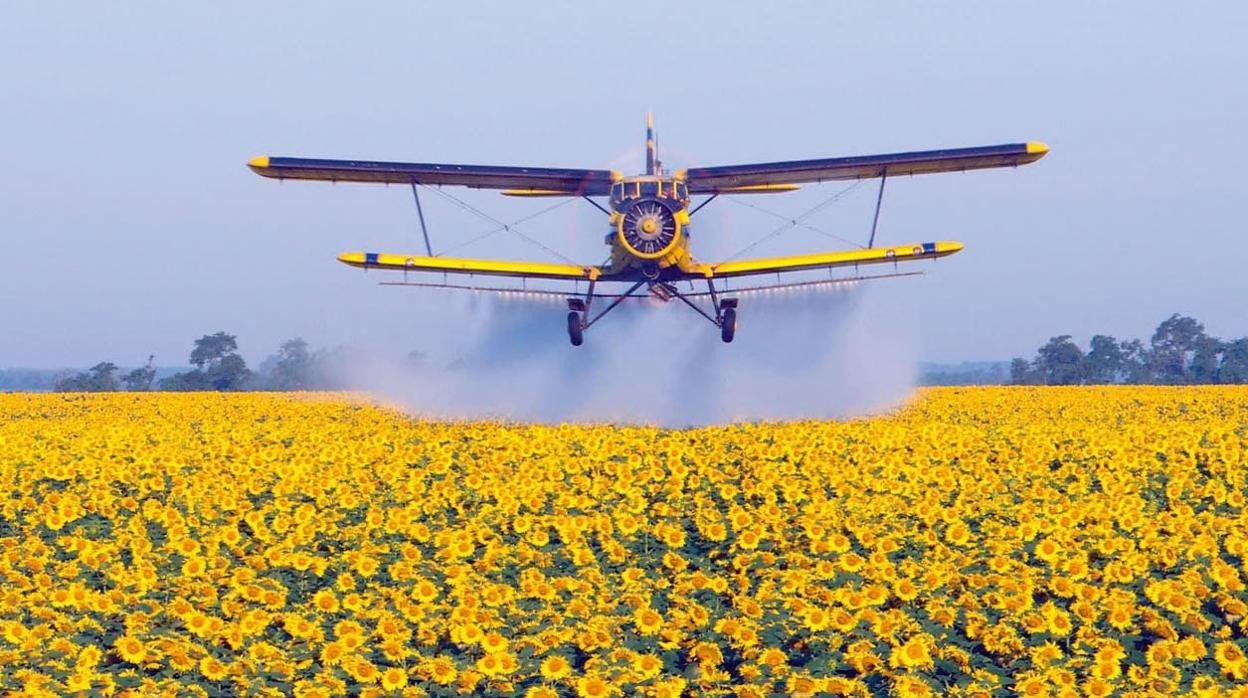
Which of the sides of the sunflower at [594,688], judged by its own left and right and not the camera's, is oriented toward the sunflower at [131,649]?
right

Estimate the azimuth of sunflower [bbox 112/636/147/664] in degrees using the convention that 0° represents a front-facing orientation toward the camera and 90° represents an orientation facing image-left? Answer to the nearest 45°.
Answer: approximately 0°

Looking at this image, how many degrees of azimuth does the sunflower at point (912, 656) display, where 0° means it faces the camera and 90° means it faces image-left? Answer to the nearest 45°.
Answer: approximately 0°

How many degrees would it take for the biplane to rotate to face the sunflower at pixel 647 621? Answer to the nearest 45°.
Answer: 0° — it already faces it

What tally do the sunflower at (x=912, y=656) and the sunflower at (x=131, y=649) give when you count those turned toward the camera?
2

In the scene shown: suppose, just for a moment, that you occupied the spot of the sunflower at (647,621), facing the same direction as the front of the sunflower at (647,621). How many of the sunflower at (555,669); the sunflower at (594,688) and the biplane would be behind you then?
1

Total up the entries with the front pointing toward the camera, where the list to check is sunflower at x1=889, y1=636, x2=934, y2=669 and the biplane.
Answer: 2

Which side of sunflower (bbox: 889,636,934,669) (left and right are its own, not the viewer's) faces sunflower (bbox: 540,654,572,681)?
right

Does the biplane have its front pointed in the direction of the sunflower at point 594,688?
yes
